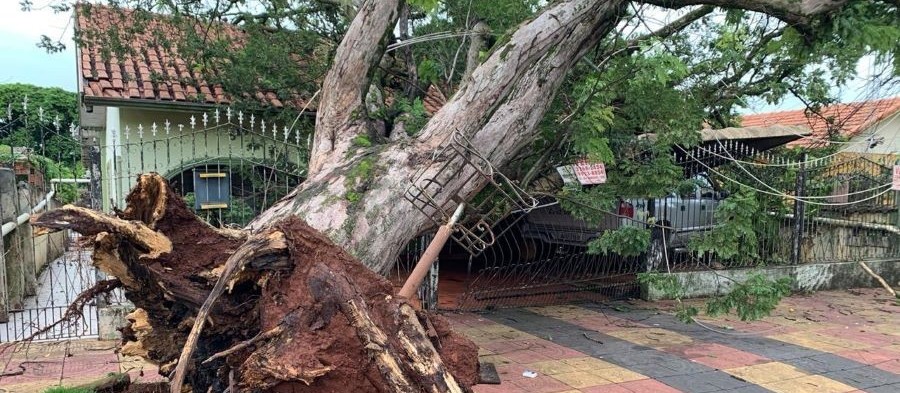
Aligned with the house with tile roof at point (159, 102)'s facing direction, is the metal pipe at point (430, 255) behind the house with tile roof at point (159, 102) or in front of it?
in front

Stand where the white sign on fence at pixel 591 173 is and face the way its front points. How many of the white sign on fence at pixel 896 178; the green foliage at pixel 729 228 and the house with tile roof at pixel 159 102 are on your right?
1

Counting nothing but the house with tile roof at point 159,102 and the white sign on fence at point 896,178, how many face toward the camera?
2

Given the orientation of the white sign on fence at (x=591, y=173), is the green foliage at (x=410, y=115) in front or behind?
in front

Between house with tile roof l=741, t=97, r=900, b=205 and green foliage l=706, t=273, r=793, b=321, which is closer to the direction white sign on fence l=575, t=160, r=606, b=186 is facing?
the green foliage

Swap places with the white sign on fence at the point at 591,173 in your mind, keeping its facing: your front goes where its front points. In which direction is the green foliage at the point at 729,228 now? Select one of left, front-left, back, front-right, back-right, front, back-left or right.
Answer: left

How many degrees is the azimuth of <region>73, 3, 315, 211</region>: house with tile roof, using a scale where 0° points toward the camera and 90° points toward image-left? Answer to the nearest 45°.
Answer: approximately 0°

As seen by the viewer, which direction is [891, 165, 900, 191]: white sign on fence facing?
toward the camera

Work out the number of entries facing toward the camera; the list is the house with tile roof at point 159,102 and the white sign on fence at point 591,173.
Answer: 2

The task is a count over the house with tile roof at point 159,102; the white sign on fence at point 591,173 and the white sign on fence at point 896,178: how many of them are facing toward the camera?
3

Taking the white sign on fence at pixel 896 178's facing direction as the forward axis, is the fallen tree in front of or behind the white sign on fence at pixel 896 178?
in front
